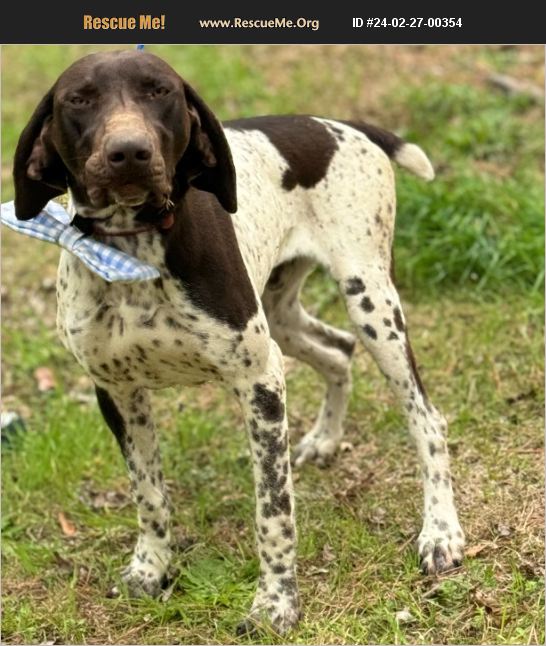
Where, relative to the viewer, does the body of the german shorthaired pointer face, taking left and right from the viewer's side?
facing the viewer and to the left of the viewer

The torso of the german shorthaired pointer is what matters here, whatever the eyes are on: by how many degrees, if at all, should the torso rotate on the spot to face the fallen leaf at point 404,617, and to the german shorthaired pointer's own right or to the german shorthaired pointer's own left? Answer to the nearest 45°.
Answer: approximately 90° to the german shorthaired pointer's own left

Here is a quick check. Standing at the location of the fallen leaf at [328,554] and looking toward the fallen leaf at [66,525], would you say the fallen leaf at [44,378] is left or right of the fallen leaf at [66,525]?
right

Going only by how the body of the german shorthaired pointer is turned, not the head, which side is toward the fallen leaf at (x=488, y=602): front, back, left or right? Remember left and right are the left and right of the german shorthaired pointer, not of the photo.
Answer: left
